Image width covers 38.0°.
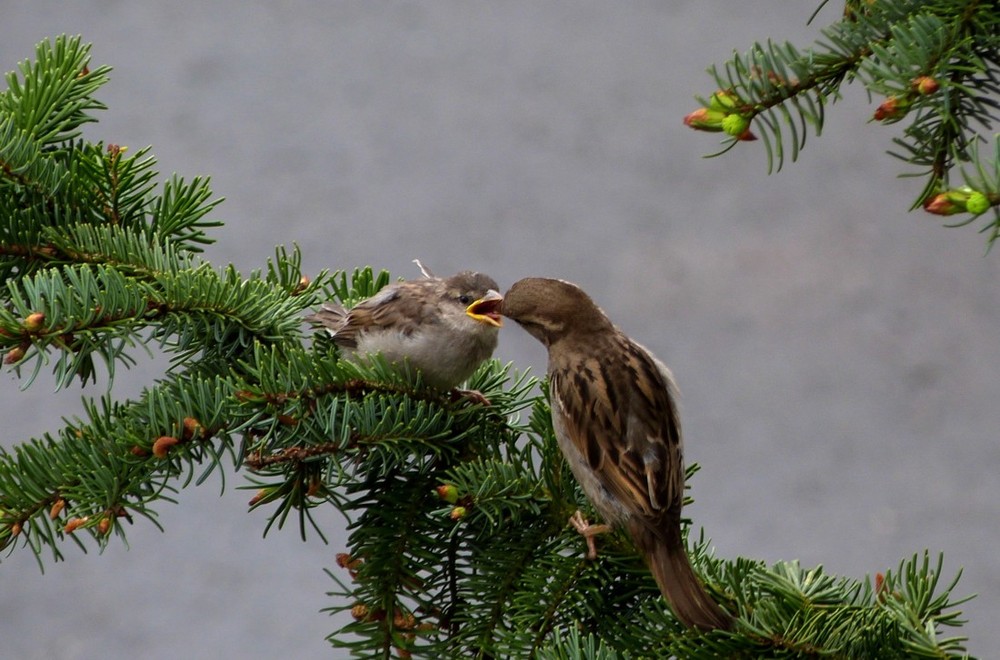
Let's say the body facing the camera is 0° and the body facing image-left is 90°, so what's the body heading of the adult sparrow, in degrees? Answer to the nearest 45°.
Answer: approximately 135°
